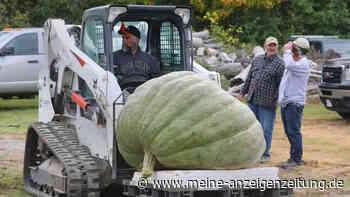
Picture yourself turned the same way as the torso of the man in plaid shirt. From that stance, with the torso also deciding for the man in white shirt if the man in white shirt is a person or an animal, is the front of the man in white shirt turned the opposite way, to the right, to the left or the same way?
to the right

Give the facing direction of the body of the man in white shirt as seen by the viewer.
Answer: to the viewer's left

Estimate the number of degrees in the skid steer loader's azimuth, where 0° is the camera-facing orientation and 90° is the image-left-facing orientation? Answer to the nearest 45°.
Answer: approximately 315°

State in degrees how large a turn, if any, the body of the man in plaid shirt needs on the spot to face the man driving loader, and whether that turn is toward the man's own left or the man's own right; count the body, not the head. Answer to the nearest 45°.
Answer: approximately 45° to the man's own right

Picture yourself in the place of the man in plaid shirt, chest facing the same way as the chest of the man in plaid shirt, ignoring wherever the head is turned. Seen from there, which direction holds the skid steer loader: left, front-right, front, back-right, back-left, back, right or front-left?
front-right

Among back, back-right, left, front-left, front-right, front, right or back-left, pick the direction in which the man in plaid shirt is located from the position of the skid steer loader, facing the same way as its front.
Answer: left

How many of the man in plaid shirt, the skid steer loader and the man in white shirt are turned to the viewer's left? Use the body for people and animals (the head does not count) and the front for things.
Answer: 1

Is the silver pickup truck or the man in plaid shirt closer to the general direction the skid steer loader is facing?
the man in plaid shirt

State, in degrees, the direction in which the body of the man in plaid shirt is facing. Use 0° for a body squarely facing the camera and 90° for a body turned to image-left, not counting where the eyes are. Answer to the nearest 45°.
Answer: approximately 0°
